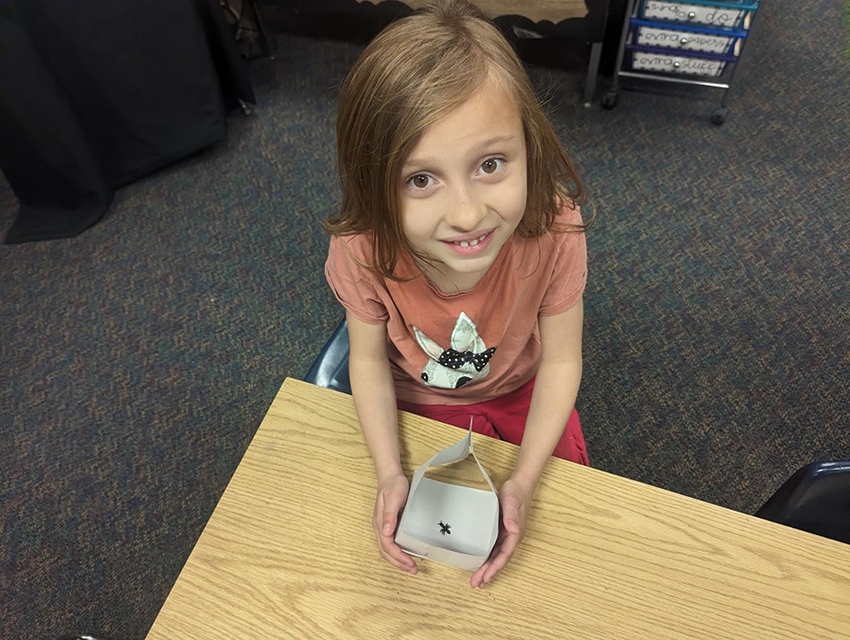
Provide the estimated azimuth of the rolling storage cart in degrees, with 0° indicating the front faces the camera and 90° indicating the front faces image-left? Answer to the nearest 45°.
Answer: approximately 0°

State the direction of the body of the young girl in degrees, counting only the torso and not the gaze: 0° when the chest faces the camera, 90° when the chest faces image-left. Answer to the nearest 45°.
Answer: approximately 0°

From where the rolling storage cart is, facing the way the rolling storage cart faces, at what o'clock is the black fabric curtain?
The black fabric curtain is roughly at 2 o'clock from the rolling storage cart.

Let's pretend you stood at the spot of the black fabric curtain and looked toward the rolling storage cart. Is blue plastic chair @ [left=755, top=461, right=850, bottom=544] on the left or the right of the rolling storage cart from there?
right

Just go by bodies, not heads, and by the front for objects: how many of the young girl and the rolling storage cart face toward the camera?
2

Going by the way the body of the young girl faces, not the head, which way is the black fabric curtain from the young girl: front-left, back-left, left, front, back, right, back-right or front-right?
back-right

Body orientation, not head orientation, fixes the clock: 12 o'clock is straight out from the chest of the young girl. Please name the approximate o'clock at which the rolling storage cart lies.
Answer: The rolling storage cart is roughly at 7 o'clock from the young girl.
